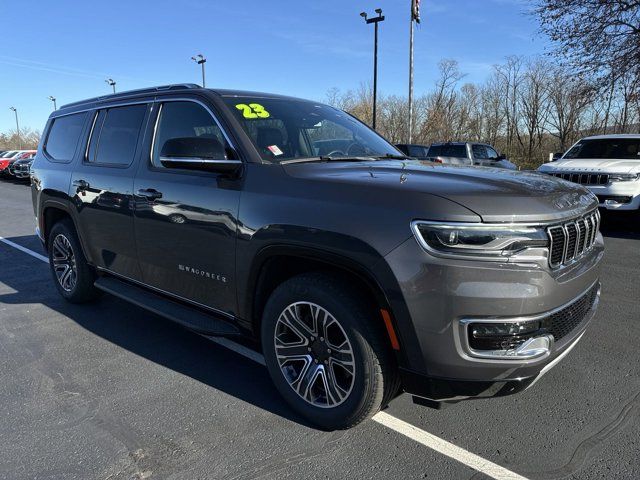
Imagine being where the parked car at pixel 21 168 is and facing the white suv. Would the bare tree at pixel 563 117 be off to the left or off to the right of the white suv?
left

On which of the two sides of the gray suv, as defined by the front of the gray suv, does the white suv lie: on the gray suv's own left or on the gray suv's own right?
on the gray suv's own left

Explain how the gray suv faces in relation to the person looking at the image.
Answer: facing the viewer and to the right of the viewer

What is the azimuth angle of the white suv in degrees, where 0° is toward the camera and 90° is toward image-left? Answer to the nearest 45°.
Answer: approximately 45°

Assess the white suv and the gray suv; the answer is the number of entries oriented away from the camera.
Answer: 0

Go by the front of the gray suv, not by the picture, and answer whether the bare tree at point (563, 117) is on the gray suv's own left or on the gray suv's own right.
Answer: on the gray suv's own left

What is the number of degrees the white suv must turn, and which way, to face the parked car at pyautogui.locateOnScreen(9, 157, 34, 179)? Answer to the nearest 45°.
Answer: approximately 45° to its right
